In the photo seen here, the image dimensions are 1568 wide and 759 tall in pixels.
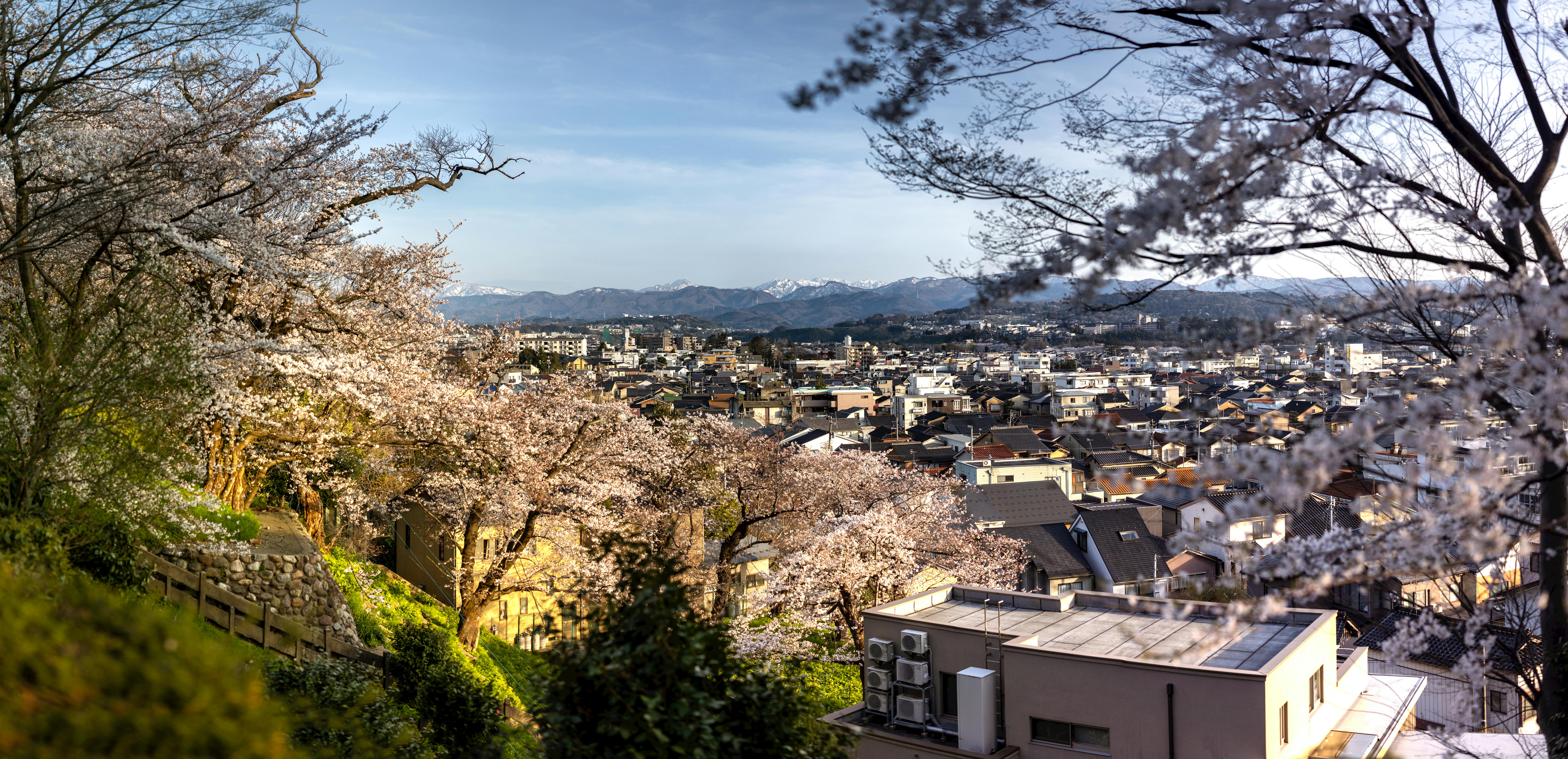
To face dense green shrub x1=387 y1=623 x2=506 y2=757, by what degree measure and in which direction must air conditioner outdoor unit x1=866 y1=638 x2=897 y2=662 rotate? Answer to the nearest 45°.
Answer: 0° — it already faces it

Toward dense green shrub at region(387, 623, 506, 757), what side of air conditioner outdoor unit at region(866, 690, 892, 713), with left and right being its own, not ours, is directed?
front

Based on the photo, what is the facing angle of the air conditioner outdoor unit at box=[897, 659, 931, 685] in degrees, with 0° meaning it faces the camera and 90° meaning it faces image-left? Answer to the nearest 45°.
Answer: approximately 45°

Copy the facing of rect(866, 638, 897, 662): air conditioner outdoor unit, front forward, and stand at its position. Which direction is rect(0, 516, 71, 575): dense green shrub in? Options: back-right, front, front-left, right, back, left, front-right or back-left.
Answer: front

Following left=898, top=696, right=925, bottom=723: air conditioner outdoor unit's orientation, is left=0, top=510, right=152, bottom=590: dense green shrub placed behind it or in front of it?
in front

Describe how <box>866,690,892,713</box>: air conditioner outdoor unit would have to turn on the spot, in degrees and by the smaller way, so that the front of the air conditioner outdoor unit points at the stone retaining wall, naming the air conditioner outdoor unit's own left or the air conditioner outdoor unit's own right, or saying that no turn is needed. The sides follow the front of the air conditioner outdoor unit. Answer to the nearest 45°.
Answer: approximately 45° to the air conditioner outdoor unit's own right

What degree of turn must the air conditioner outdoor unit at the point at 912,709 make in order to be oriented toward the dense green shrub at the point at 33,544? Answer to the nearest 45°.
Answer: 0° — it already faces it

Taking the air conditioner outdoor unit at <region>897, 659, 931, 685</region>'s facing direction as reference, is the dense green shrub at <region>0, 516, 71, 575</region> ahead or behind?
ahead

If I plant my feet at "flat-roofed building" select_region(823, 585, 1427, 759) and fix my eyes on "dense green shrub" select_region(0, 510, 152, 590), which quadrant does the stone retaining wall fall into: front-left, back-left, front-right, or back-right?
front-right

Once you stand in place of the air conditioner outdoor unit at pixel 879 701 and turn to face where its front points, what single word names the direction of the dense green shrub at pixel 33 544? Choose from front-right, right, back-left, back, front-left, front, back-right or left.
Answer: front

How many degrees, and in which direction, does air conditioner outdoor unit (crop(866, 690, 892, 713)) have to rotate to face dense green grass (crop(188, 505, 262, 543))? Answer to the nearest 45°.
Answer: approximately 45° to its right

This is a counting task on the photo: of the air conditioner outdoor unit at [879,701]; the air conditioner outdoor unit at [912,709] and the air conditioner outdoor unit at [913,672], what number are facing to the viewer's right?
0

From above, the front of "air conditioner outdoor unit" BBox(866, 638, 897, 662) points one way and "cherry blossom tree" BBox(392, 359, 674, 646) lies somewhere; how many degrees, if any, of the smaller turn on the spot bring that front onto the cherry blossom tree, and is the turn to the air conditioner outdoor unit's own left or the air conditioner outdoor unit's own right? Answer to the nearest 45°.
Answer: approximately 90° to the air conditioner outdoor unit's own right
